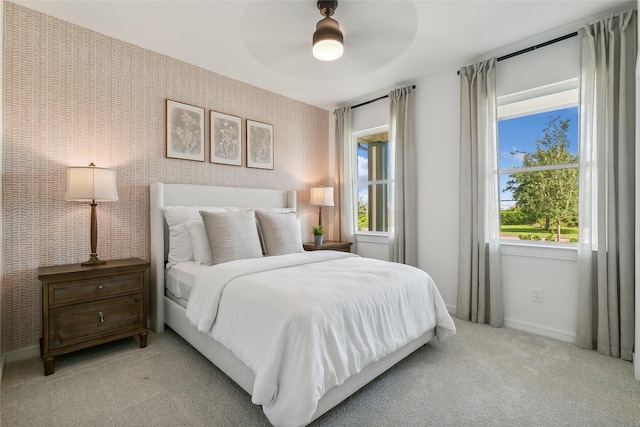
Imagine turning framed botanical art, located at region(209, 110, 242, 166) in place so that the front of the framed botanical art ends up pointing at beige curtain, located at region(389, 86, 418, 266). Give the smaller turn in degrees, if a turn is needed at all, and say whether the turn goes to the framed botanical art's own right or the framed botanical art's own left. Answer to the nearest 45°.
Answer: approximately 45° to the framed botanical art's own left

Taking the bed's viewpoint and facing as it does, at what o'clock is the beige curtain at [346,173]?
The beige curtain is roughly at 8 o'clock from the bed.

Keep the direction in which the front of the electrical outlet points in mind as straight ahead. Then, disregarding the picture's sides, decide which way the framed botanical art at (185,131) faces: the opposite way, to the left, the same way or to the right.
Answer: to the left

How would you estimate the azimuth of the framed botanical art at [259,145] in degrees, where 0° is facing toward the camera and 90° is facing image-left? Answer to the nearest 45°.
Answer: approximately 315°
